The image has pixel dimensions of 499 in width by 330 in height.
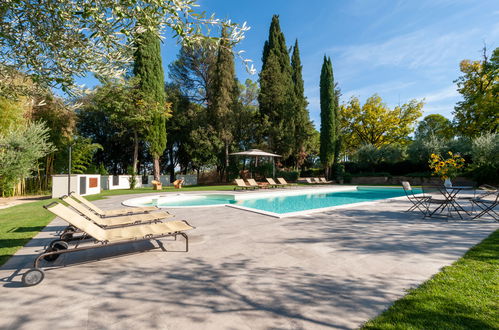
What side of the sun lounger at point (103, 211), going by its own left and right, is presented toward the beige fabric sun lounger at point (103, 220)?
right

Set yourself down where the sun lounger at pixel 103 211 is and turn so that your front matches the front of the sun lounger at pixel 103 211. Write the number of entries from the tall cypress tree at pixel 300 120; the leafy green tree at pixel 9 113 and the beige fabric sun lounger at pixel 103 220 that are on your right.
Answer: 1

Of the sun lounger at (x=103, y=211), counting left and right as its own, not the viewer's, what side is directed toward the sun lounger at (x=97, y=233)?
right

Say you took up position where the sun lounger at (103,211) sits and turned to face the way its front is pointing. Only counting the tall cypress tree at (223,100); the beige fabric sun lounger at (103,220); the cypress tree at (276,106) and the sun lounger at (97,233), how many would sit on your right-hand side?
2

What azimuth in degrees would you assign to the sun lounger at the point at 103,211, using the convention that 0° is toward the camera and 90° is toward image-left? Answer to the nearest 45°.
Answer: approximately 270°

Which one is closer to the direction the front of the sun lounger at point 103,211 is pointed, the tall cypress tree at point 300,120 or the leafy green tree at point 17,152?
the tall cypress tree

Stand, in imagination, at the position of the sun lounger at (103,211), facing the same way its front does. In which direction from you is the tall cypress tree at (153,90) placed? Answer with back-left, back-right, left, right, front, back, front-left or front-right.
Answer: left

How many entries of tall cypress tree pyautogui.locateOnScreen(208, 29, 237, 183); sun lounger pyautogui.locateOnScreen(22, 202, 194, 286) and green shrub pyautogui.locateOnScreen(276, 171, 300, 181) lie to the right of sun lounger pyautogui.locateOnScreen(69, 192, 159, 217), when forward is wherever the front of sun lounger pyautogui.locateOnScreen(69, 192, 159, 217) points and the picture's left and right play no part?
1

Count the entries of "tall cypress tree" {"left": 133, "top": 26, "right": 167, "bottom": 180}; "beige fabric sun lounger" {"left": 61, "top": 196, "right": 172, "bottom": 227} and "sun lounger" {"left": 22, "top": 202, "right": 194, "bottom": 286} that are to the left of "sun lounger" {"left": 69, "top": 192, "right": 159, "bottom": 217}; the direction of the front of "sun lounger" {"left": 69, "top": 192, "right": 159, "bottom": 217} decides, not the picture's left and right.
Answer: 1
